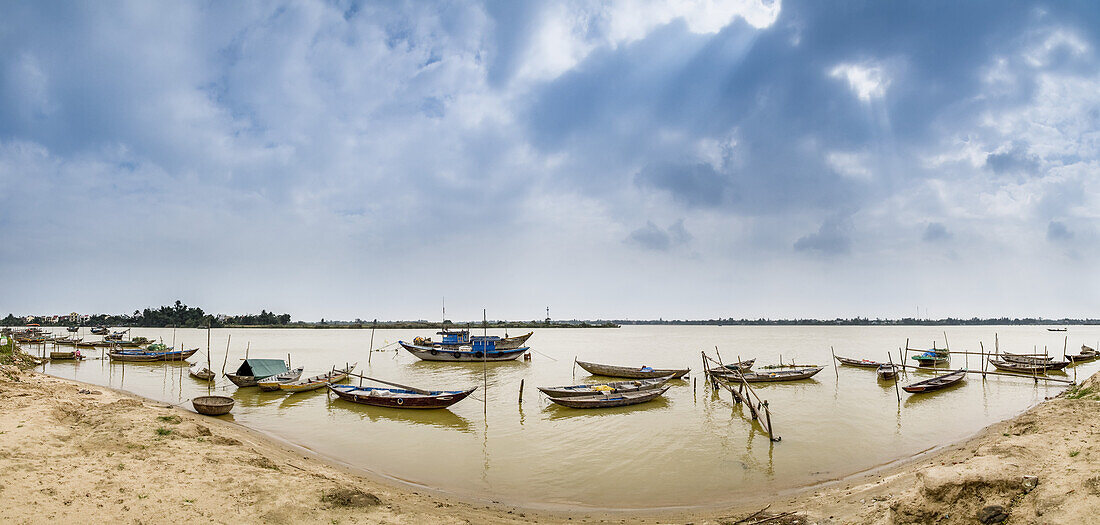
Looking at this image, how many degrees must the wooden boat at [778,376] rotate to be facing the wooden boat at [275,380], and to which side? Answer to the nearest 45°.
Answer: approximately 135° to its right

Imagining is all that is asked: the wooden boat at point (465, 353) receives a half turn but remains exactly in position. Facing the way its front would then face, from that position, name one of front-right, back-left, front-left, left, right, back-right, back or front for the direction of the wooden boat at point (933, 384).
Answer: front-right

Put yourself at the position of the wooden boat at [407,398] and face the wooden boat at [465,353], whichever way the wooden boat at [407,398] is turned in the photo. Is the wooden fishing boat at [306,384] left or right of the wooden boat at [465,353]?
left

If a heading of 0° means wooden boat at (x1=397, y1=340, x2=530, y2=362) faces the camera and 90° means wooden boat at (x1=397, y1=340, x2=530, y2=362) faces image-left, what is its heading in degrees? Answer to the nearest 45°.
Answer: approximately 90°

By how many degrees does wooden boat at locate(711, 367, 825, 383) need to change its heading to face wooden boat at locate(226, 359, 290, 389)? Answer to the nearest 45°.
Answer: approximately 135° to its right

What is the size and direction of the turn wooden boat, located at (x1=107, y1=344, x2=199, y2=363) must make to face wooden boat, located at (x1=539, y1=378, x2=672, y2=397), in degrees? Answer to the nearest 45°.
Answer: approximately 45° to its right

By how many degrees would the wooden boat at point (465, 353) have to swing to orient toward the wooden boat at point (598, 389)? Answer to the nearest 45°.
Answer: approximately 90° to its left

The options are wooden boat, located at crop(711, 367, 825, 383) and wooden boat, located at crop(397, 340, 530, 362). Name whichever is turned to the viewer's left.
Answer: wooden boat, located at crop(397, 340, 530, 362)

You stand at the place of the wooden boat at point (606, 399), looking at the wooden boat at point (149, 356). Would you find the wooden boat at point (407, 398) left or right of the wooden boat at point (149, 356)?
left
